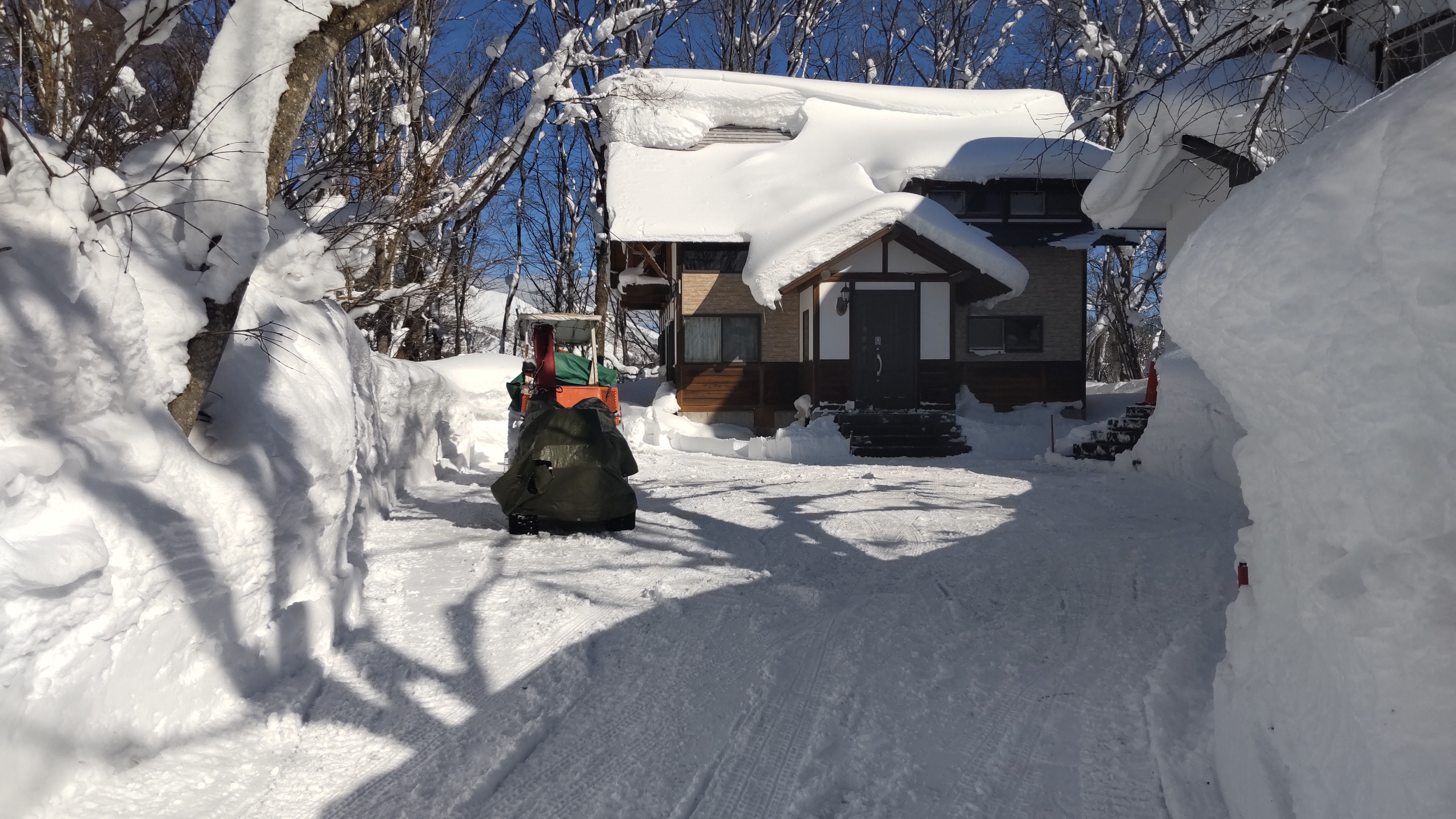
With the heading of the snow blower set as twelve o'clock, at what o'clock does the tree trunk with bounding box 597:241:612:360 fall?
The tree trunk is roughly at 6 o'clock from the snow blower.

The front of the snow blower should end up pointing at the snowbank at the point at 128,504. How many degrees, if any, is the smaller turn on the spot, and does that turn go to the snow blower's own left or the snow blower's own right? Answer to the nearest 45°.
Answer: approximately 45° to the snow blower's own right

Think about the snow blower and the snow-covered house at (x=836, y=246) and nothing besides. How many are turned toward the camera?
2

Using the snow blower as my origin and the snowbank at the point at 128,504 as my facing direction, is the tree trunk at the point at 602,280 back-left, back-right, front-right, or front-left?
back-right

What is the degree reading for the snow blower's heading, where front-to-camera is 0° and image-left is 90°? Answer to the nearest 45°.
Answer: approximately 0°

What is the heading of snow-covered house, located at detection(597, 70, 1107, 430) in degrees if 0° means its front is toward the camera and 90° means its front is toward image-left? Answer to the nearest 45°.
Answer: approximately 0°

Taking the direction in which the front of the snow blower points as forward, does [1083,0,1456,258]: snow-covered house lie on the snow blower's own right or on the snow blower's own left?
on the snow blower's own left

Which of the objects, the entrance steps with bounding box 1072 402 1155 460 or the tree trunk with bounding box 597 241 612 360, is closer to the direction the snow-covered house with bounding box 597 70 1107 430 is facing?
the entrance steps

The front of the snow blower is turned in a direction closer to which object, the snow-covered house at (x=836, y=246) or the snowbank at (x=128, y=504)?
the snowbank

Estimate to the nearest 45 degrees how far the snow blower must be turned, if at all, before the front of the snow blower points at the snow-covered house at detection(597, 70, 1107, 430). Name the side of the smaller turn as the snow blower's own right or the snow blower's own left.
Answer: approximately 135° to the snow blower's own left

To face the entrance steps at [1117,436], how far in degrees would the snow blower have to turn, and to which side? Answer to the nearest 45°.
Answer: approximately 135° to its left

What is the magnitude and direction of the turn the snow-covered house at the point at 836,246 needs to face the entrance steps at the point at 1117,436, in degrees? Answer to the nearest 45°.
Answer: approximately 45° to its left
